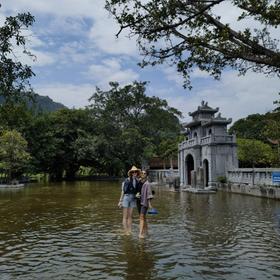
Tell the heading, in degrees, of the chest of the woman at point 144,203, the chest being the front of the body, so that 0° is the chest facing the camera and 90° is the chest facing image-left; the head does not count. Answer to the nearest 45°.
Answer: approximately 45°

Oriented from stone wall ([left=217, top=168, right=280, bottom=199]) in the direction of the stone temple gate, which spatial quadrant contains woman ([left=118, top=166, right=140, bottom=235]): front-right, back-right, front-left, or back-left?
back-left

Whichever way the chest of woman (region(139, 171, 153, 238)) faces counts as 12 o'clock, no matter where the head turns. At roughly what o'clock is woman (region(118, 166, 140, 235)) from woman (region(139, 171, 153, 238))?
woman (region(118, 166, 140, 235)) is roughly at 3 o'clock from woman (region(139, 171, 153, 238)).

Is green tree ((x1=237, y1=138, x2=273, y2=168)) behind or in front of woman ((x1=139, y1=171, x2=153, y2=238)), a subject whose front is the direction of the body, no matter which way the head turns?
behind

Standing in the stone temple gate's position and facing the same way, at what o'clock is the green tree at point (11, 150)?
The green tree is roughly at 2 o'clock from the stone temple gate.

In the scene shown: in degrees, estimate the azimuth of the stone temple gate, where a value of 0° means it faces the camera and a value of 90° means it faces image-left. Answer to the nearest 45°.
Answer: approximately 45°

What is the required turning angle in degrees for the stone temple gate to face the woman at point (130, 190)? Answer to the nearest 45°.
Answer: approximately 45° to its left

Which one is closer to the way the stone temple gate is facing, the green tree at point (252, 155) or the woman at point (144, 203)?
the woman

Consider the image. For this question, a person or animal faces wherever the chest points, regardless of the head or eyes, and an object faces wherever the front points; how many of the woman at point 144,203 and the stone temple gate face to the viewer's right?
0

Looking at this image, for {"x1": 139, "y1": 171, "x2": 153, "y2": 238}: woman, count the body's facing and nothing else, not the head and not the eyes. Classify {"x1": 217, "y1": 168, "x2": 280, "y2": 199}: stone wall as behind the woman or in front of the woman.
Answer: behind
